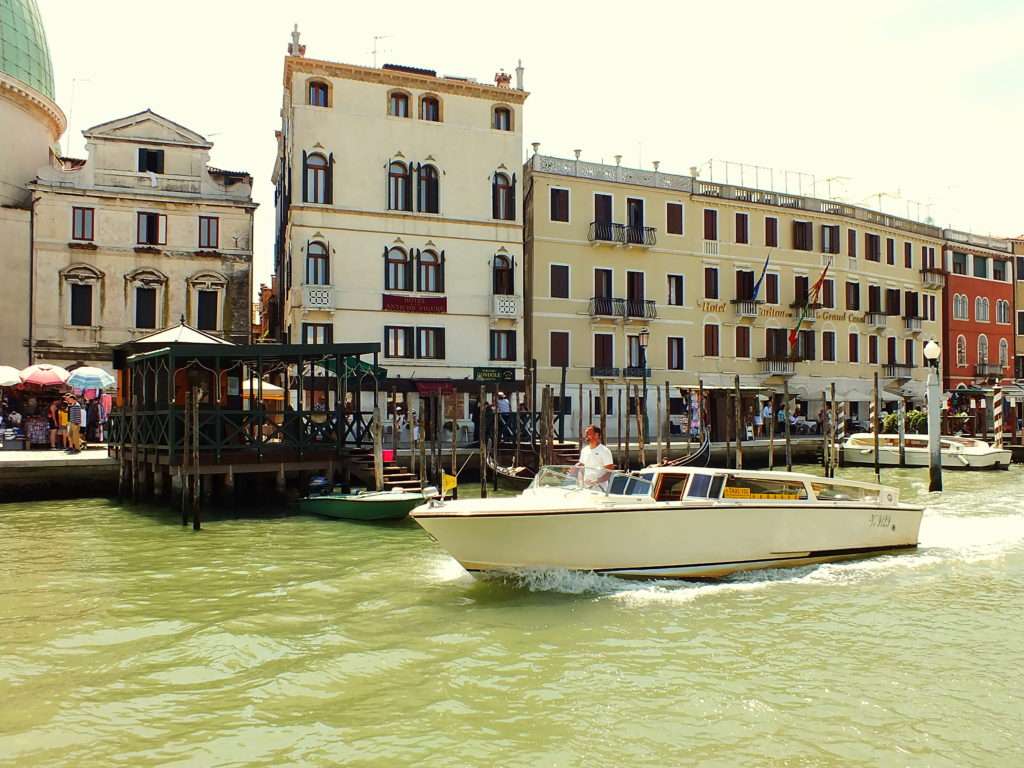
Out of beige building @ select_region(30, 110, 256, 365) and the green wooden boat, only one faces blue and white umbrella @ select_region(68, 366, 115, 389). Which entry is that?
the beige building

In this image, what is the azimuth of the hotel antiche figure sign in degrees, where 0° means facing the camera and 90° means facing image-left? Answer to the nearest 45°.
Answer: approximately 0°

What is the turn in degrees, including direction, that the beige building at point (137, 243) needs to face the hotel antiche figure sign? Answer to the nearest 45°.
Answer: approximately 90° to its left

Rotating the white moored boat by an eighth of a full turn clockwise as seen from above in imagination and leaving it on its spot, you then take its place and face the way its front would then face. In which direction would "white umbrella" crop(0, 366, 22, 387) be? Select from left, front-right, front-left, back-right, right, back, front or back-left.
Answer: right

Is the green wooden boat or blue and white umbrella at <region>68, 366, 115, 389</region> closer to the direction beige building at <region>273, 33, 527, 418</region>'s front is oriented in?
the green wooden boat

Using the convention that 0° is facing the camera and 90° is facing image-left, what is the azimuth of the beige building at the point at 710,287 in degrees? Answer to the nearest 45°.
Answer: approximately 315°

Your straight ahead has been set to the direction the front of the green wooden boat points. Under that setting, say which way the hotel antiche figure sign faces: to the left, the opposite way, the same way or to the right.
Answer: to the right

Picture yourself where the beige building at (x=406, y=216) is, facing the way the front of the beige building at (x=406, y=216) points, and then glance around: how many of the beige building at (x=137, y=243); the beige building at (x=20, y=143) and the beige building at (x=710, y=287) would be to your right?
2

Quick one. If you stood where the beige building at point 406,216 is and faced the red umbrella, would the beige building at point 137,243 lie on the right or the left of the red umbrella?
right

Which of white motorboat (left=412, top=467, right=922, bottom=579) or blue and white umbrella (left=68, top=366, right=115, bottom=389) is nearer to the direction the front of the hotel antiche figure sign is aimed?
the white motorboat

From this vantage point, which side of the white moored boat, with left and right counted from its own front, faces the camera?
right

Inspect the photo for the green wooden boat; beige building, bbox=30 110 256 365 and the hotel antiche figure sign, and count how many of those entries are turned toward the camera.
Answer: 2
